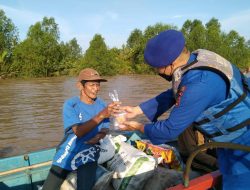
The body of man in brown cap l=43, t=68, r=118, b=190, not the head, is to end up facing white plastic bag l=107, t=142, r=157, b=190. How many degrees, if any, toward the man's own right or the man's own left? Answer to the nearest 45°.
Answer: approximately 45° to the man's own left

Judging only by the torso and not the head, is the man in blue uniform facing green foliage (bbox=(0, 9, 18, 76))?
no

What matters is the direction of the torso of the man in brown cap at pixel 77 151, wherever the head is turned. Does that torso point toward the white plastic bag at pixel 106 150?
yes

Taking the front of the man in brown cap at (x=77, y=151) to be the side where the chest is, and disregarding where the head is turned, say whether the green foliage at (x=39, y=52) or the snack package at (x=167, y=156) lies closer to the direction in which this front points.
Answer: the snack package

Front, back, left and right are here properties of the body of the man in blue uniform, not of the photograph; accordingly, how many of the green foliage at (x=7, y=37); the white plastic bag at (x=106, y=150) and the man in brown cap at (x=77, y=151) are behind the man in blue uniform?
0

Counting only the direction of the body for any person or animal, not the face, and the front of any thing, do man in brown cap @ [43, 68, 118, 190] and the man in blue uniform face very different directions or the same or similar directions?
very different directions

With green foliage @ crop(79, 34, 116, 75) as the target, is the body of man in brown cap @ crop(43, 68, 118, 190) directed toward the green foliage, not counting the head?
no

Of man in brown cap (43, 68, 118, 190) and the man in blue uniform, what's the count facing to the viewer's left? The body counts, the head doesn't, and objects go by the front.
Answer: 1

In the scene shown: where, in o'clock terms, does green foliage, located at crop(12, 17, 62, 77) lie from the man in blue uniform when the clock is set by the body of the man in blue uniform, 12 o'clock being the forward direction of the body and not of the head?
The green foliage is roughly at 2 o'clock from the man in blue uniform.

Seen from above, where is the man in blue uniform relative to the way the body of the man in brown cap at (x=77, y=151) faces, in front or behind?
in front

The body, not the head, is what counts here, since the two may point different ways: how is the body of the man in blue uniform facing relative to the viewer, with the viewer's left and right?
facing to the left of the viewer

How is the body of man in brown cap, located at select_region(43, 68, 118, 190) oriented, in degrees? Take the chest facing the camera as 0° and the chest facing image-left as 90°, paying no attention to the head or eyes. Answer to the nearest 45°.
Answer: approximately 315°

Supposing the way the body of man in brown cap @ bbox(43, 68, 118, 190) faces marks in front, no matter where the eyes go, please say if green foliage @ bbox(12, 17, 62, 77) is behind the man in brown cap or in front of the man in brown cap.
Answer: behind

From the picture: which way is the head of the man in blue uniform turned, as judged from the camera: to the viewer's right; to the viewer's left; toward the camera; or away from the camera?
to the viewer's left
